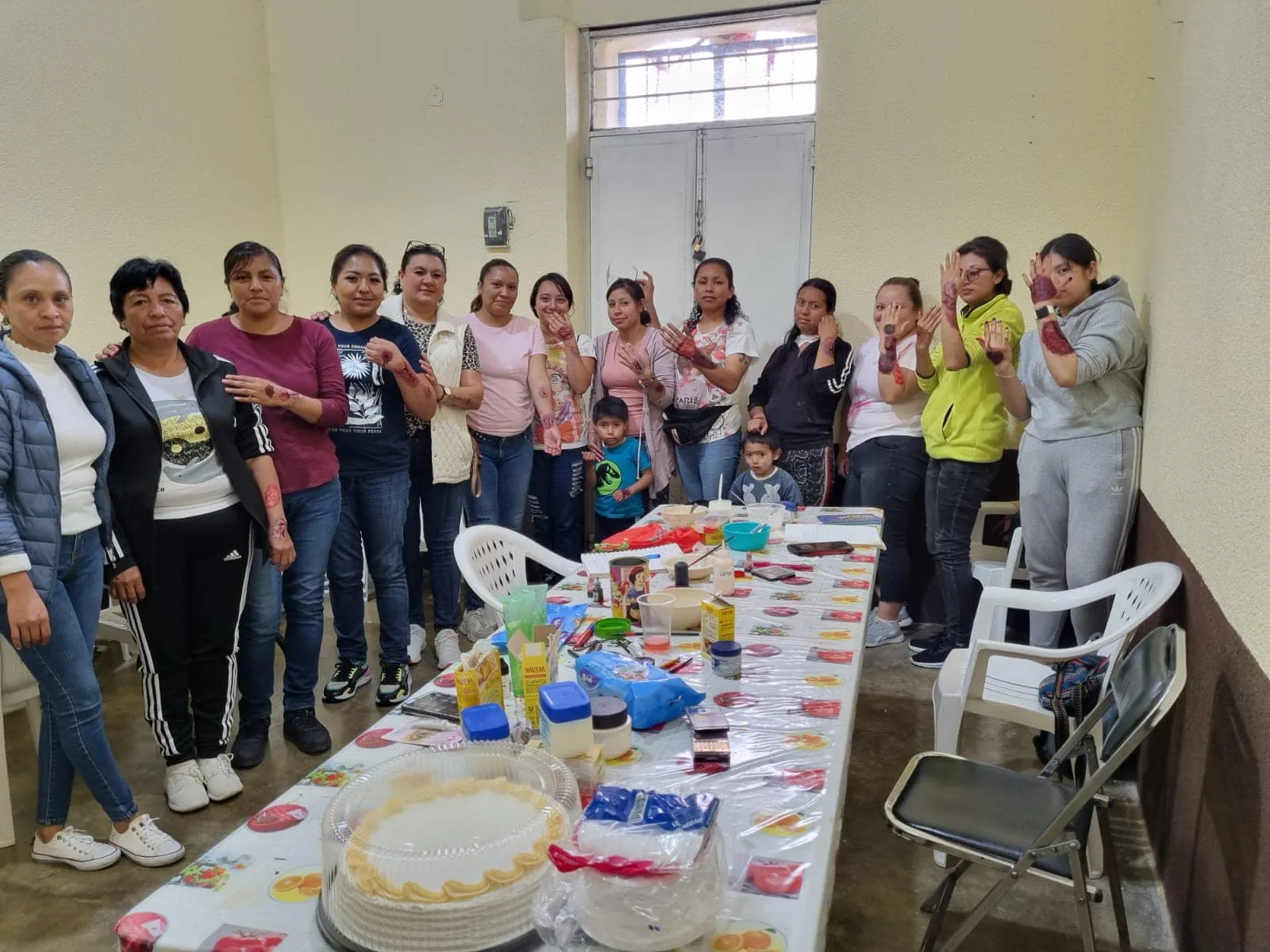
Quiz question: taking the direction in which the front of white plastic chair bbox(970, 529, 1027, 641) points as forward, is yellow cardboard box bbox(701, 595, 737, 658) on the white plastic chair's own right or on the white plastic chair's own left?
on the white plastic chair's own left

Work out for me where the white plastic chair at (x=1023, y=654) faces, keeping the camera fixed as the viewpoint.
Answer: facing to the left of the viewer

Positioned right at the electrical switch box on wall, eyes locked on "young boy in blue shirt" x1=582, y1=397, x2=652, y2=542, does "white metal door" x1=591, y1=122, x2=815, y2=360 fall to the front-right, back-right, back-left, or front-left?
front-left

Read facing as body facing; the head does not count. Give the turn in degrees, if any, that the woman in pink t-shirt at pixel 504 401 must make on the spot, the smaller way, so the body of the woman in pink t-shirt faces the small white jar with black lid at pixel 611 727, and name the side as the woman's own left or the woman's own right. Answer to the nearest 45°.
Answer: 0° — they already face it

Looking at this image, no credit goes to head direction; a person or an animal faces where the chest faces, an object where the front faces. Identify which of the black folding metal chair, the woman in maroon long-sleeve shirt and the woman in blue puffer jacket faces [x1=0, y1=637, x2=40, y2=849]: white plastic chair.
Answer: the black folding metal chair

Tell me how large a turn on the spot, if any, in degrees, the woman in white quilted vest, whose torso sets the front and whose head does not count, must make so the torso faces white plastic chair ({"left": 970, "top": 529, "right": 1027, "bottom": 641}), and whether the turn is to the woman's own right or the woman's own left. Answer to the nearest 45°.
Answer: approximately 90° to the woman's own left

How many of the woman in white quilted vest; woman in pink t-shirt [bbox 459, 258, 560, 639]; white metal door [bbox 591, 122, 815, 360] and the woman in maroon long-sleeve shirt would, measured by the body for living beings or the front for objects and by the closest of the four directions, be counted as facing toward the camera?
4

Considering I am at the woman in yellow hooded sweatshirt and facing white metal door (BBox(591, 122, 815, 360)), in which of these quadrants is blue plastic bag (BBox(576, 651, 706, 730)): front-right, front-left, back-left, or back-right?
back-left

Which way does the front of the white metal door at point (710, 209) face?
toward the camera

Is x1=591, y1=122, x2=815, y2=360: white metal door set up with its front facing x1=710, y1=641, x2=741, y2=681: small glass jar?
yes

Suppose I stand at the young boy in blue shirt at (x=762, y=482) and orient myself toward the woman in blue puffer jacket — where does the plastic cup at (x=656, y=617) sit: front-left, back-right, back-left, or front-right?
front-left

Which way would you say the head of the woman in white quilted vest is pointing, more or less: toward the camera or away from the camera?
toward the camera

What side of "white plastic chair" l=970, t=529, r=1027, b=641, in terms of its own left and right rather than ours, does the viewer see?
left

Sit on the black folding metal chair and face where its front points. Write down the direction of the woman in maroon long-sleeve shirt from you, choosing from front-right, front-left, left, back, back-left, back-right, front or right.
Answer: front

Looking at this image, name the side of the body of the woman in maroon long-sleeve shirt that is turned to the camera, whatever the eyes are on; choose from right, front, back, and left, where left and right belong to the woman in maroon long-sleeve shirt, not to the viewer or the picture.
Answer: front

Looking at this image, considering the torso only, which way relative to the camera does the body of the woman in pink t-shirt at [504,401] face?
toward the camera

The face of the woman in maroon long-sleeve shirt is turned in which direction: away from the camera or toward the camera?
toward the camera

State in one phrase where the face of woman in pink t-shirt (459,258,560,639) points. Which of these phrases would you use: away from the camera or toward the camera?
toward the camera

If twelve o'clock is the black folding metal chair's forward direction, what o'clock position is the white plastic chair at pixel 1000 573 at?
The white plastic chair is roughly at 3 o'clock from the black folding metal chair.
